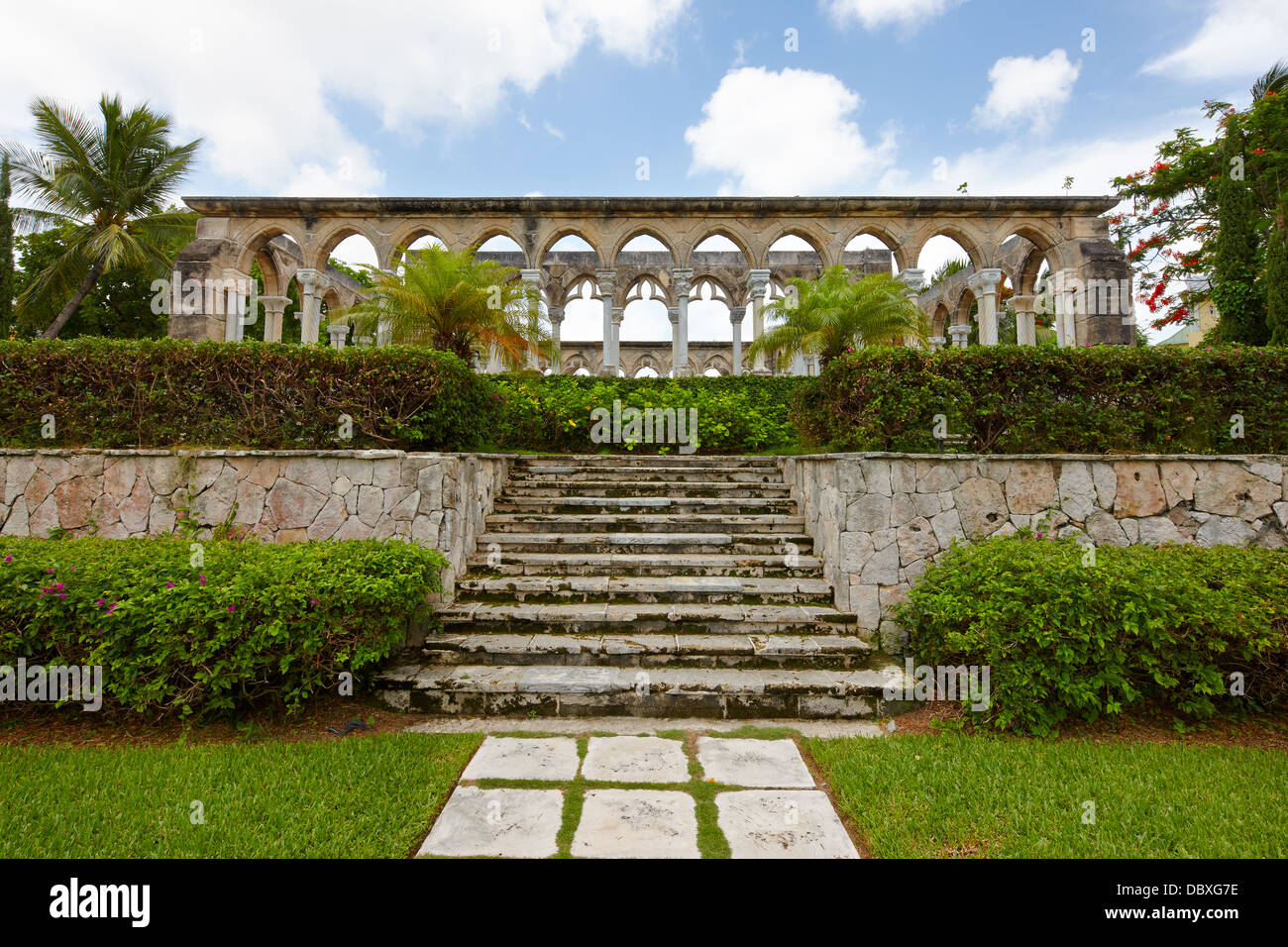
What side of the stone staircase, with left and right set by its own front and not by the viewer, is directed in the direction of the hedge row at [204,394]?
right

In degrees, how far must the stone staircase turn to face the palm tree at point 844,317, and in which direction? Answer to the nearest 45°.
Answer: approximately 135° to its left

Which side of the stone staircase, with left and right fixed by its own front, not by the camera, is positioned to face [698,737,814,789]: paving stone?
front

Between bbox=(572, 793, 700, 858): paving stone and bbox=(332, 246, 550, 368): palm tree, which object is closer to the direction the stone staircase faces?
the paving stone

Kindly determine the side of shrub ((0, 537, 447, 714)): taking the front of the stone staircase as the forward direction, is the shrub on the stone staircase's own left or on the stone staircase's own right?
on the stone staircase's own right

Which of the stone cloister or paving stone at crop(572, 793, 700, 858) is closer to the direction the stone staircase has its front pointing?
the paving stone

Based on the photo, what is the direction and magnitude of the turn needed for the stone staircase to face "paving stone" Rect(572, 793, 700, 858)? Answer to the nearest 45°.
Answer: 0° — it already faces it

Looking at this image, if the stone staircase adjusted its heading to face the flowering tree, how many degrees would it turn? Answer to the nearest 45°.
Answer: approximately 135° to its left

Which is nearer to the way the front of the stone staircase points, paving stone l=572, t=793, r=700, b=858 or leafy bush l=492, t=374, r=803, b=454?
the paving stone

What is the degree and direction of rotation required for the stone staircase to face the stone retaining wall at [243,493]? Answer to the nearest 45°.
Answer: approximately 90° to its right

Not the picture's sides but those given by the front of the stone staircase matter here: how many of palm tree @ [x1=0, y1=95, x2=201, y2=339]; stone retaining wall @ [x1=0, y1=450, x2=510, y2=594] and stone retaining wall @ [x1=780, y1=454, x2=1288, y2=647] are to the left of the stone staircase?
1

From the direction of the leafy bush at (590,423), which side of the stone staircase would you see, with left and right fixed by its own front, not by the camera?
back

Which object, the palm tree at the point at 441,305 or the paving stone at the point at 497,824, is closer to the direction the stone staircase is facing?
the paving stone

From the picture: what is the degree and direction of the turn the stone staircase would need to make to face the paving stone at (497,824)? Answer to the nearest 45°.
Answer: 0° — it already faces it

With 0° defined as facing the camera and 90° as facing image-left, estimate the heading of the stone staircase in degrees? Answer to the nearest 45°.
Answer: approximately 0°

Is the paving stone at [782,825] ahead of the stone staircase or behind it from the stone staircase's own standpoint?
ahead

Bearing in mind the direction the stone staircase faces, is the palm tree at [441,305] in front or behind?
behind

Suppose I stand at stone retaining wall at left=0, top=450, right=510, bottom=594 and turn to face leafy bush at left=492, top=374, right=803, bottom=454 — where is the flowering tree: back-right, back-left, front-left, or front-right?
front-right

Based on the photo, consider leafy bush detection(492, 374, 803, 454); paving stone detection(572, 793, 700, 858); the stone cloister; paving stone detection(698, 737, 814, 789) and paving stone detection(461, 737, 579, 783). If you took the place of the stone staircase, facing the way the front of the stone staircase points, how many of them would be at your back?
2
